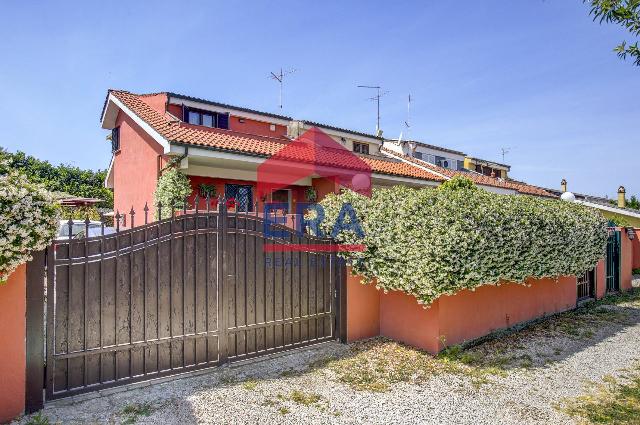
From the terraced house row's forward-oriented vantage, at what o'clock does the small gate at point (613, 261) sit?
The small gate is roughly at 11 o'clock from the terraced house row.

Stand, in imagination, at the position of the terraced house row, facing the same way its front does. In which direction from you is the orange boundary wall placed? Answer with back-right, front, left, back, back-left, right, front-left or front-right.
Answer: front

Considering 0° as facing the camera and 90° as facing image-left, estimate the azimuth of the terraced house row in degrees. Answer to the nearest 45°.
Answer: approximately 315°

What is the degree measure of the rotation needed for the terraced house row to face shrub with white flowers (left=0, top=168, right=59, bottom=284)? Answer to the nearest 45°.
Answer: approximately 45° to its right

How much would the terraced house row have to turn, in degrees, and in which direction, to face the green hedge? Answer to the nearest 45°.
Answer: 0° — it already faces it

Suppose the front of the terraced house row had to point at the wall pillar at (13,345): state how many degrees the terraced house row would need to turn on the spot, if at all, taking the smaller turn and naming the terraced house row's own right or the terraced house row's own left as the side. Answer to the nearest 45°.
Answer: approximately 45° to the terraced house row's own right

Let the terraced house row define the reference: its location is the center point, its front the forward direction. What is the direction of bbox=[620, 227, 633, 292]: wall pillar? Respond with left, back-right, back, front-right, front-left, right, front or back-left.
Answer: front-left
